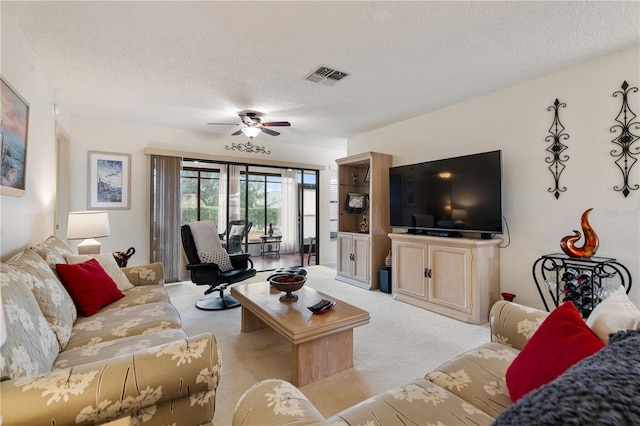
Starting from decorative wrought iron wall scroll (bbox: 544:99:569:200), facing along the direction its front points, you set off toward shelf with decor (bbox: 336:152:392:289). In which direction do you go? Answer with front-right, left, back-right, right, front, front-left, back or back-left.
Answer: right

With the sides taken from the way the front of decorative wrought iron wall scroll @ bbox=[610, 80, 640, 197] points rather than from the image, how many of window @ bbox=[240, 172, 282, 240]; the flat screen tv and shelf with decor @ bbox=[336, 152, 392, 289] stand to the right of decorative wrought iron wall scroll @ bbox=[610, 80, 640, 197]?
3

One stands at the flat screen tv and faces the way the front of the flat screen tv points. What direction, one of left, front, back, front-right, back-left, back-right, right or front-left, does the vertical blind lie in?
front-right

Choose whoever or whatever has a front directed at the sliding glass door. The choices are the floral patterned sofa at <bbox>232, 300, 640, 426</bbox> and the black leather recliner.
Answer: the floral patterned sofa

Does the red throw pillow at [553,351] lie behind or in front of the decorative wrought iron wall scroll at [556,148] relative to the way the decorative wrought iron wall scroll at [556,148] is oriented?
in front

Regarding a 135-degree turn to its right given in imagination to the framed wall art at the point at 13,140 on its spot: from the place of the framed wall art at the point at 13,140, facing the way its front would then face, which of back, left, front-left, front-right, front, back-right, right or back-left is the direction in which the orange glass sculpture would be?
left

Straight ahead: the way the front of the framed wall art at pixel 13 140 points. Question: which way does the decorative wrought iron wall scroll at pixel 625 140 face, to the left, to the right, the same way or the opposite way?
the opposite way

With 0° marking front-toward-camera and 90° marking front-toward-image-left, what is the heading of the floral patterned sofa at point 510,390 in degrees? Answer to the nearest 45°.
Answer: approximately 135°

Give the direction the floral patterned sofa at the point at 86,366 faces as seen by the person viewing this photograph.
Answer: facing to the right of the viewer

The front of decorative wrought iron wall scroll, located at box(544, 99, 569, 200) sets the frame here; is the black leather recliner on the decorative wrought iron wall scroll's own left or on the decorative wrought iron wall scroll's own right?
on the decorative wrought iron wall scroll's own right

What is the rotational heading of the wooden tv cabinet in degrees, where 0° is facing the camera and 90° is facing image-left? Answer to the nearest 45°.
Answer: approximately 45°

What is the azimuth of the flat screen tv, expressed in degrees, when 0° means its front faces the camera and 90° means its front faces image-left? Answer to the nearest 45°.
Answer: approximately 45°

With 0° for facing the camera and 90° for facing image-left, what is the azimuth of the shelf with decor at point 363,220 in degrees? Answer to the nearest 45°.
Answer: approximately 45°

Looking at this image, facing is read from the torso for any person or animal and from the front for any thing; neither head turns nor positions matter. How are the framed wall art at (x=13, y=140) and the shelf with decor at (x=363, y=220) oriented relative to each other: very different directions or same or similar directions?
very different directions

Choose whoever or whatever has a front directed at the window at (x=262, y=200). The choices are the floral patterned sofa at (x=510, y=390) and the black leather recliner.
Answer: the floral patterned sofa

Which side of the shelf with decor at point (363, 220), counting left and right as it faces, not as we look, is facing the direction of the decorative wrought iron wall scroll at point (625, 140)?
left
